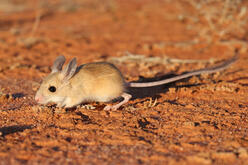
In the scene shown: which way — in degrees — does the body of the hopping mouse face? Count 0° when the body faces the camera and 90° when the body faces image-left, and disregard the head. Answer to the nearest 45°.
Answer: approximately 90°
